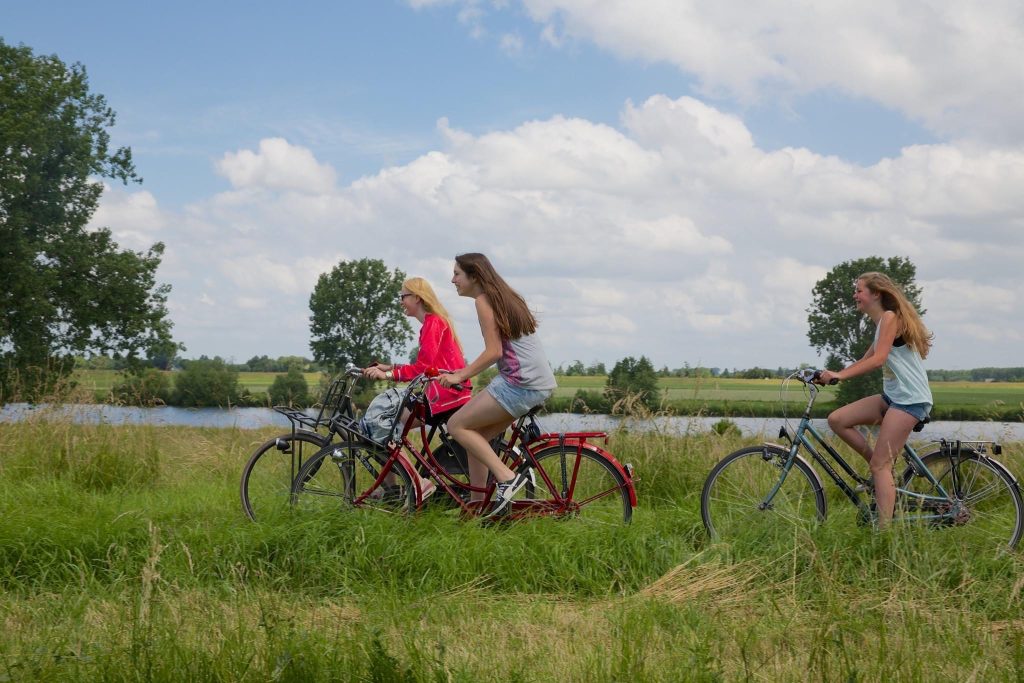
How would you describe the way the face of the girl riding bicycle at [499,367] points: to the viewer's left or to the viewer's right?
to the viewer's left

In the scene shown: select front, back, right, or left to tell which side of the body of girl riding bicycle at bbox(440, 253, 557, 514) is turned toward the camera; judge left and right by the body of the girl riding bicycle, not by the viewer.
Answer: left

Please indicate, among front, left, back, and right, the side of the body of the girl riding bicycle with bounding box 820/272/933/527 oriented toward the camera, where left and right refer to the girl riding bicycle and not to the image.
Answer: left

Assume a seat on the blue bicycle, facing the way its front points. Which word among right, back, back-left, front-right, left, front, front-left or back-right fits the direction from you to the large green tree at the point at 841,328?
right

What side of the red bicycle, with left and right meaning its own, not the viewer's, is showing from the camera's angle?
left

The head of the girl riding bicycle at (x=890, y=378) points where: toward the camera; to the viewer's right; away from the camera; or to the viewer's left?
to the viewer's left

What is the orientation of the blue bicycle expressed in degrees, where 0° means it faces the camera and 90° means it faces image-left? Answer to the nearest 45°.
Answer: approximately 90°
